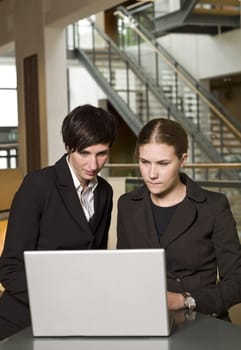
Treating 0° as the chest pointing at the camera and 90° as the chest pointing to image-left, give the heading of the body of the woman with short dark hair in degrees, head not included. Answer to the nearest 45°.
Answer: approximately 315°

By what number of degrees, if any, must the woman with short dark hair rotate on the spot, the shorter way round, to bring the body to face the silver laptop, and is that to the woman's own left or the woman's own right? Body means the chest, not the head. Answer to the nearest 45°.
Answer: approximately 45° to the woman's own right

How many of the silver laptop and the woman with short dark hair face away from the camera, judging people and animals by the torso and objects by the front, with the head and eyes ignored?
1

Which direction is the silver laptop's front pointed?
away from the camera

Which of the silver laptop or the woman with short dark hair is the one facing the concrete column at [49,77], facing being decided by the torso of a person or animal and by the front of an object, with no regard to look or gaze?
the silver laptop

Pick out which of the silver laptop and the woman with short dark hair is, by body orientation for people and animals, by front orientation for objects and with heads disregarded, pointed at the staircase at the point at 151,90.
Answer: the silver laptop

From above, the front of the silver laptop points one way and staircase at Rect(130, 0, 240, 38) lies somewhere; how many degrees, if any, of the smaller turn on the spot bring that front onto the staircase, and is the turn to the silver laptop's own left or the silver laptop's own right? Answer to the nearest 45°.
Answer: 0° — it already faces it

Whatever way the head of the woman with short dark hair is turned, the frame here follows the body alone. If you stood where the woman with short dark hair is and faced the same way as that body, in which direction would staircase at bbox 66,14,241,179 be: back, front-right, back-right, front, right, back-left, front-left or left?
back-left

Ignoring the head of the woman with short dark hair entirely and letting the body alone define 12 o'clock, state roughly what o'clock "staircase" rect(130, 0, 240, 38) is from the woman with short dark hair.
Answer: The staircase is roughly at 8 o'clock from the woman with short dark hair.
